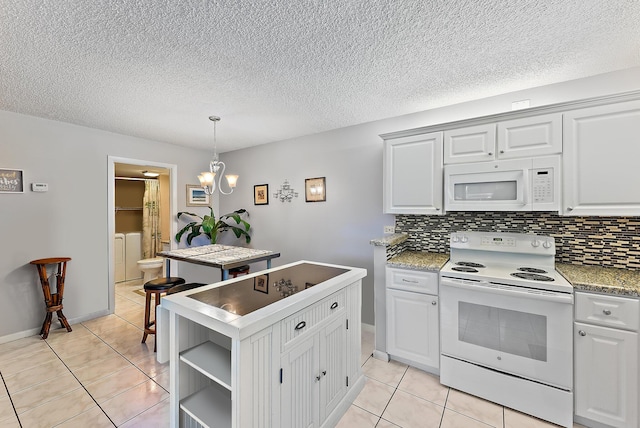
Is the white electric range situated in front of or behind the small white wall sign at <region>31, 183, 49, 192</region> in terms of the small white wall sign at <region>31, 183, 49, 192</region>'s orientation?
in front

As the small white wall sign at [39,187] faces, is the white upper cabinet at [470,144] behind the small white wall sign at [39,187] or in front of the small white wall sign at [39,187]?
in front

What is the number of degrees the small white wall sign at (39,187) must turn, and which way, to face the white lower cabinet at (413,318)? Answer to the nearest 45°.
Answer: approximately 45° to its left

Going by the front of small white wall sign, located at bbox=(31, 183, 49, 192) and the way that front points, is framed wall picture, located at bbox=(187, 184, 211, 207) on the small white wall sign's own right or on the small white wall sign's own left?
on the small white wall sign's own left

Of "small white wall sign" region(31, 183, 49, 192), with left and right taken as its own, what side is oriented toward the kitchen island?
front
